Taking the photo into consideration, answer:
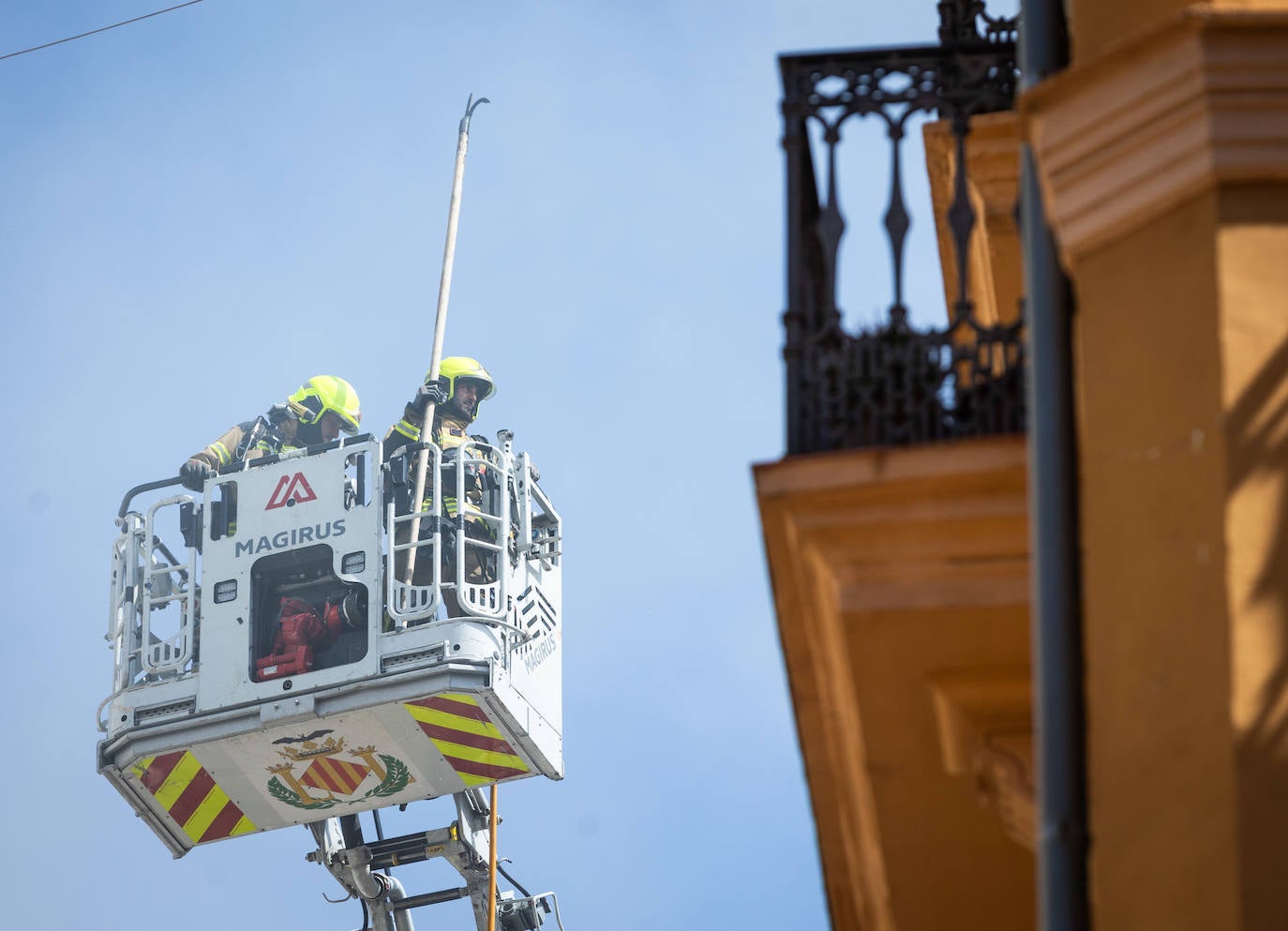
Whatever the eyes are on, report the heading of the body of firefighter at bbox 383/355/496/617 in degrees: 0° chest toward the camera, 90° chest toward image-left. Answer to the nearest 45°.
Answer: approximately 315°

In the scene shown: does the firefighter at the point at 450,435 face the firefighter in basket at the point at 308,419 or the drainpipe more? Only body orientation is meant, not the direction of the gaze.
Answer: the drainpipe
